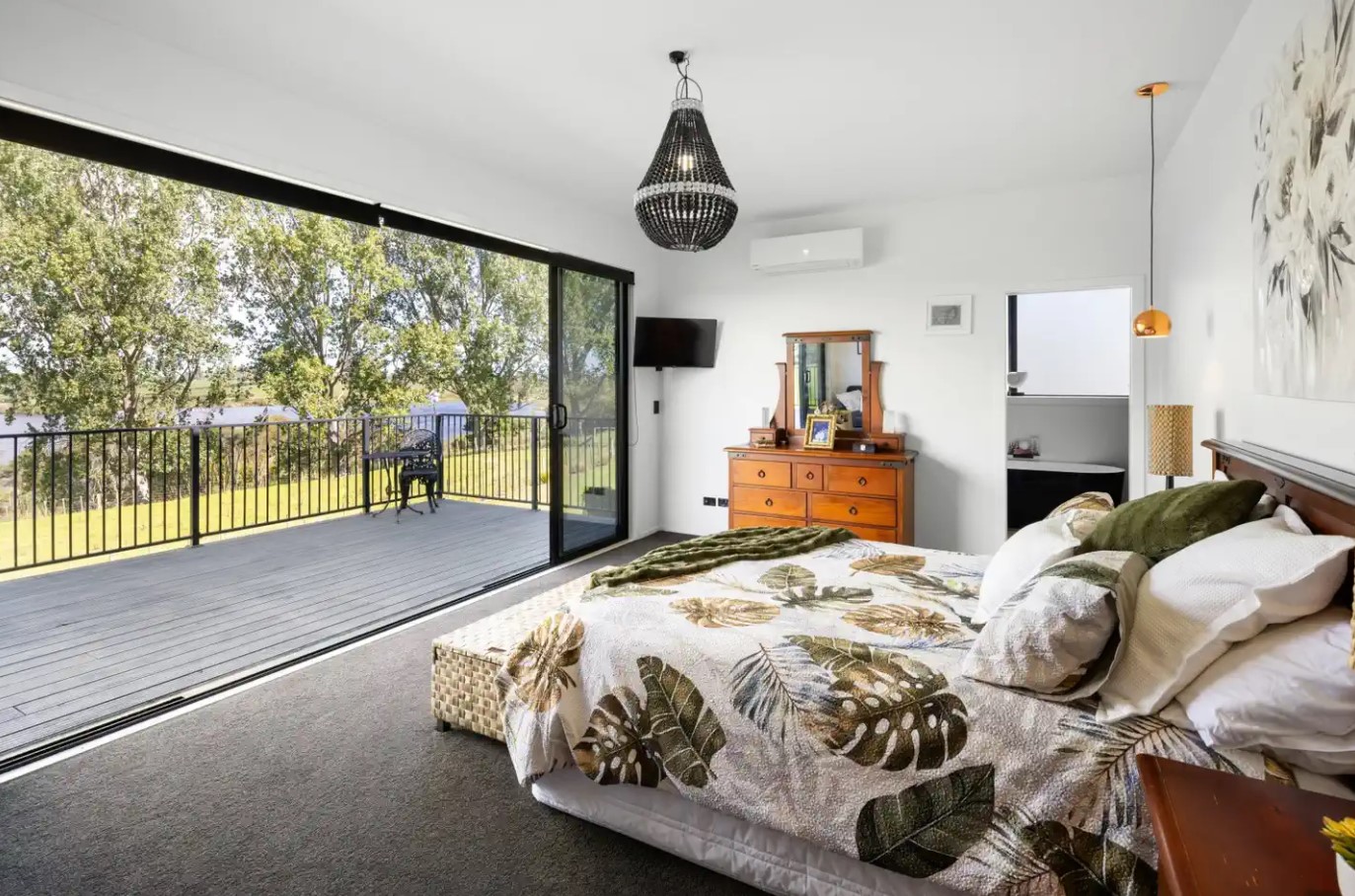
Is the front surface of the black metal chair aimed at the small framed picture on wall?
no

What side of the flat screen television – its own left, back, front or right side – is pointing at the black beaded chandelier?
front

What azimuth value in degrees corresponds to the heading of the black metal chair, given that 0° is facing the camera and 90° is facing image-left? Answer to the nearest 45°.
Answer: approximately 45°

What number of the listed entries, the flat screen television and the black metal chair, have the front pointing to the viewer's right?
0

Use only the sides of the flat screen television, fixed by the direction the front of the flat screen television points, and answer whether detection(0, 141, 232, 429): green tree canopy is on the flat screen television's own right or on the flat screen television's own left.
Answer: on the flat screen television's own right

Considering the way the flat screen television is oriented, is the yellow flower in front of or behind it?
in front

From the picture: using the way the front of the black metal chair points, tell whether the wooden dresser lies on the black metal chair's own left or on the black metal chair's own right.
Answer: on the black metal chair's own left

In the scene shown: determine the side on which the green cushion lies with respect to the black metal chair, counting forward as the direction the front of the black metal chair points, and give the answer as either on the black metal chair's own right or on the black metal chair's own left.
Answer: on the black metal chair's own left

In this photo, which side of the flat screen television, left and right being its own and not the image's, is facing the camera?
front

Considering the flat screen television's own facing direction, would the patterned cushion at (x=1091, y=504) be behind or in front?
in front

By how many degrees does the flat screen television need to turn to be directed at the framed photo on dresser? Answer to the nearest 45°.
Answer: approximately 45° to its left

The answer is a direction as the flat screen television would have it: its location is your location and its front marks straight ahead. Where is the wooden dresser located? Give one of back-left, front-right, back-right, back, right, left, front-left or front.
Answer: front-left
